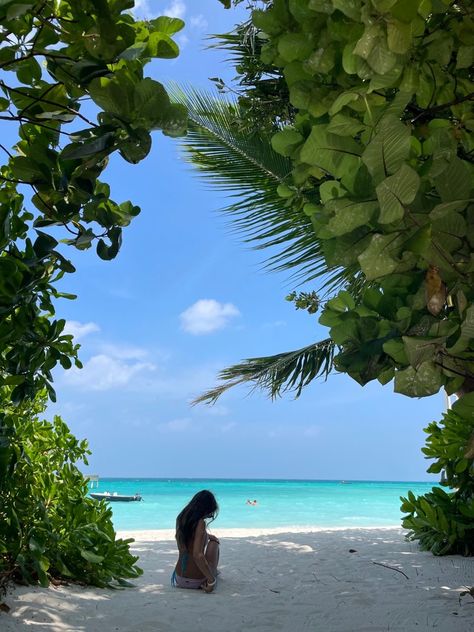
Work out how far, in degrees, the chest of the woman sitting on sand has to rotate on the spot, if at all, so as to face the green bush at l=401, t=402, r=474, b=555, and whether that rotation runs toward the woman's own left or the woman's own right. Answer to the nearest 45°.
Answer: approximately 45° to the woman's own right

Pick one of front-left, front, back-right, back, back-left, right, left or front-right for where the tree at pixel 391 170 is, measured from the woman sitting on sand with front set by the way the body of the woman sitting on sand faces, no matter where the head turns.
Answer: back-right

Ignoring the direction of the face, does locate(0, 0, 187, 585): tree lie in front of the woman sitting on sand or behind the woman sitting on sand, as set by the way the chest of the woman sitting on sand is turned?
behind

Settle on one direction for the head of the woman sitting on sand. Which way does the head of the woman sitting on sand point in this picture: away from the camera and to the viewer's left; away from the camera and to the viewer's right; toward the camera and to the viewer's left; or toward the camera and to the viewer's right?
away from the camera and to the viewer's right

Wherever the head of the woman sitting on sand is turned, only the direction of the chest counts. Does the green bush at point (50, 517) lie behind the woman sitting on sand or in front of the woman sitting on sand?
behind

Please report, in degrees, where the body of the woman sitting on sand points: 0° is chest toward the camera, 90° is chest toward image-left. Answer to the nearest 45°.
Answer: approximately 225°
